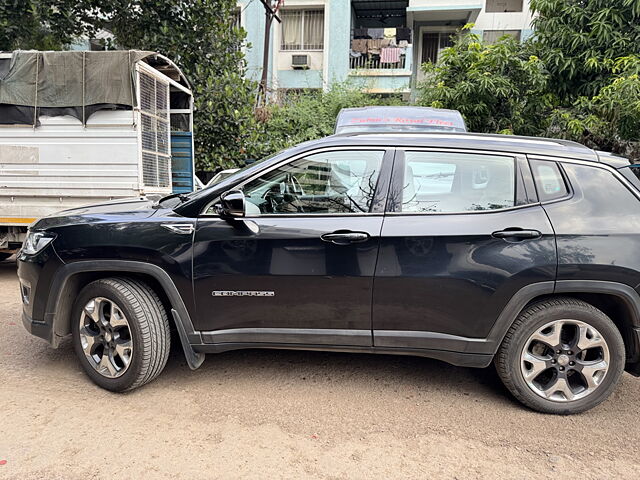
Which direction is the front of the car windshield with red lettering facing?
toward the camera

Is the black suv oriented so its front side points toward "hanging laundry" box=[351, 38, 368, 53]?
no

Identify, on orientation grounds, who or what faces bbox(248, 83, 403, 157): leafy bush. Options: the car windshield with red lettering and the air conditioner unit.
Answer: the air conditioner unit

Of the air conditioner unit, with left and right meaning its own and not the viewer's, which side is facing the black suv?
front

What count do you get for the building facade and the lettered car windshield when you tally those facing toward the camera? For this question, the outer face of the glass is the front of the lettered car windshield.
2

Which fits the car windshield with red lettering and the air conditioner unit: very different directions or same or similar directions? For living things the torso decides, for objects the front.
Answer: same or similar directions

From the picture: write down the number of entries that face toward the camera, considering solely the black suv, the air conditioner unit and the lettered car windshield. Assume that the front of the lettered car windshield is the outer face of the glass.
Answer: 2

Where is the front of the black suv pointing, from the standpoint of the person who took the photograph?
facing to the left of the viewer

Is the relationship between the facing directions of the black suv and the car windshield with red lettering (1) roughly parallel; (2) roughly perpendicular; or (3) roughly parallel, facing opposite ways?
roughly perpendicular

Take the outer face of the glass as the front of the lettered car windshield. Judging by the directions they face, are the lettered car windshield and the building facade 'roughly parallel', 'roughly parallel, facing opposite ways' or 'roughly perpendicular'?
roughly parallel

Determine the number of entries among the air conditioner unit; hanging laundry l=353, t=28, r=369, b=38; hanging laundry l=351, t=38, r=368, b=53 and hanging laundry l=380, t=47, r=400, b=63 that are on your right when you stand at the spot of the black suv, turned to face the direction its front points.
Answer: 4

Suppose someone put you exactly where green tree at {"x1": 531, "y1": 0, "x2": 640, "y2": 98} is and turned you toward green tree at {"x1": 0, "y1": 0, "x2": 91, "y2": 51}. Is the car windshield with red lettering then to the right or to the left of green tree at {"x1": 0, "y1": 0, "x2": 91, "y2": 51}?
left

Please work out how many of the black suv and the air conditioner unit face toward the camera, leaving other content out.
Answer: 1

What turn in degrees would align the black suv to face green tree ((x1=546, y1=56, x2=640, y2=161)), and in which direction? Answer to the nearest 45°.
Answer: approximately 135° to its right

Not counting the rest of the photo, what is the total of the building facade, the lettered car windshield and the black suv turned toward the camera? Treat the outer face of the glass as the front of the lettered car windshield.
2

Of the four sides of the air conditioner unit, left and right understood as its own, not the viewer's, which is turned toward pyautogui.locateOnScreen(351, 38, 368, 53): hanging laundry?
left

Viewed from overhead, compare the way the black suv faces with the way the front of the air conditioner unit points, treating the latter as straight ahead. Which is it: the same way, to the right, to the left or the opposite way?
to the right

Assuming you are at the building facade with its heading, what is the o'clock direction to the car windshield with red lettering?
The car windshield with red lettering is roughly at 12 o'clock from the building facade.

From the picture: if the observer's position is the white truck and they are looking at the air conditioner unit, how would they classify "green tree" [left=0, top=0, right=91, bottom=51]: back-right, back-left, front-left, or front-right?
front-left

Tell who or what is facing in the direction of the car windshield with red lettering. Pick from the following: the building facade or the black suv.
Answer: the building facade

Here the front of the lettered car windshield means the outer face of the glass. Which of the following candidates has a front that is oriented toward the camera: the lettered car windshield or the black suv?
the lettered car windshield
